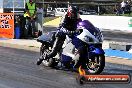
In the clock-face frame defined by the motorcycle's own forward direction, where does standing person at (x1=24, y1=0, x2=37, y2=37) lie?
The standing person is roughly at 7 o'clock from the motorcycle.

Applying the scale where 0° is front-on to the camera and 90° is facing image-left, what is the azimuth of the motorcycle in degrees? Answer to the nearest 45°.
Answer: approximately 315°

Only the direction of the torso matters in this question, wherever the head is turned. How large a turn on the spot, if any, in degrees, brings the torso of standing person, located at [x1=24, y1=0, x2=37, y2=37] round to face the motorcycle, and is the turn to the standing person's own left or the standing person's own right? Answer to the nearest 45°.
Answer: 0° — they already face it

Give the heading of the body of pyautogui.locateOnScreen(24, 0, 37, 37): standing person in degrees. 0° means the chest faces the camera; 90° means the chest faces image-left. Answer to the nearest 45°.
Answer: approximately 0°
